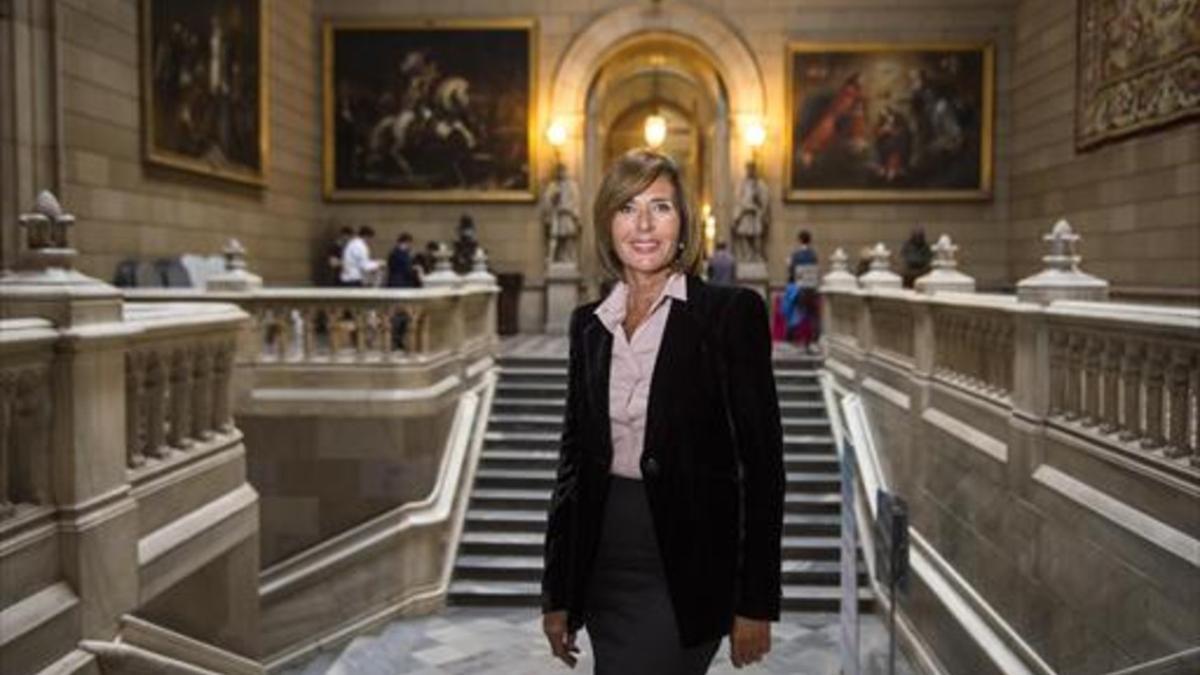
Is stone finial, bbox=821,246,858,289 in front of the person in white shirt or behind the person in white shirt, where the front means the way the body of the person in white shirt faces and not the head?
in front

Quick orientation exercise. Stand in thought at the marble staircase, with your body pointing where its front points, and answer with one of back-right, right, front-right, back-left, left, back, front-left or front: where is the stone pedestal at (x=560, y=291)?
back

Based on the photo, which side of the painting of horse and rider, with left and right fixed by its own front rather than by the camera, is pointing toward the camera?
front

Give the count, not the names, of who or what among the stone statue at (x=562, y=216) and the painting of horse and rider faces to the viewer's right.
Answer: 0

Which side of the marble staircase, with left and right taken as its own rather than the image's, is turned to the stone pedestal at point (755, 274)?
back

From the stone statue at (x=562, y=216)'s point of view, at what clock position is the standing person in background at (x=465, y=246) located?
The standing person in background is roughly at 2 o'clock from the stone statue.

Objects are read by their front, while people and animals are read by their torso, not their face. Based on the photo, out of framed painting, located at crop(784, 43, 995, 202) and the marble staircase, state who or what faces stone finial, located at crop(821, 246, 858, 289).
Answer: the framed painting

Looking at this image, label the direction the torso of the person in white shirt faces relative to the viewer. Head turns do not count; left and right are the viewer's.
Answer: facing to the right of the viewer

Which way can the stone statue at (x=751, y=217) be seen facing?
toward the camera

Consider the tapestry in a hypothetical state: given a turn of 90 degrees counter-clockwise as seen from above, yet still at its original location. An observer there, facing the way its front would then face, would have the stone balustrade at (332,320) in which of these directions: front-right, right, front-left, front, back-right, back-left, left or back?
right

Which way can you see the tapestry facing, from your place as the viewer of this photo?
facing the viewer and to the left of the viewer

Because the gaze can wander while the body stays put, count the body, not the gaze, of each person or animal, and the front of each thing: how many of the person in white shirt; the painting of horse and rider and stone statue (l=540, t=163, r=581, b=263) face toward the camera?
2

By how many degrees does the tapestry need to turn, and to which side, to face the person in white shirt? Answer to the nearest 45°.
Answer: approximately 45° to its right

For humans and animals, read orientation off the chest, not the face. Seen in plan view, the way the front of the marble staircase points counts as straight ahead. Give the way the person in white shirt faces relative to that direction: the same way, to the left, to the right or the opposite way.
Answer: to the left

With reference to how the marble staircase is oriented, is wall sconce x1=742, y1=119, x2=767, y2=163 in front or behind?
behind
